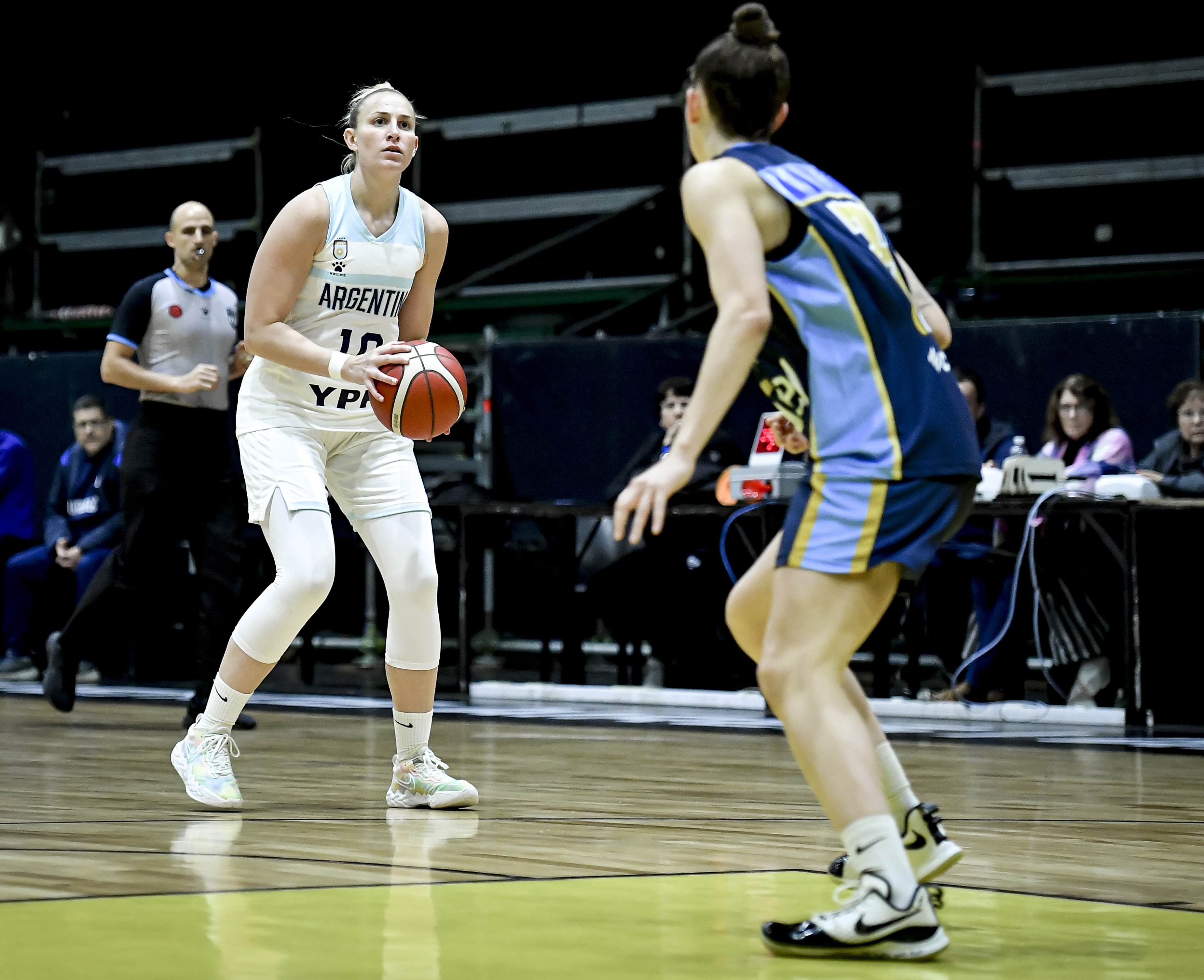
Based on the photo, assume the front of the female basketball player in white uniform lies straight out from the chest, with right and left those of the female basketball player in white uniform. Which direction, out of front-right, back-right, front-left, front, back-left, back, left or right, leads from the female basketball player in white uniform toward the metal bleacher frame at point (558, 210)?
back-left

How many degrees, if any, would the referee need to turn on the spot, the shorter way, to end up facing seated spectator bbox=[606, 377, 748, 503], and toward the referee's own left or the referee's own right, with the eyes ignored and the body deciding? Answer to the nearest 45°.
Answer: approximately 90° to the referee's own left

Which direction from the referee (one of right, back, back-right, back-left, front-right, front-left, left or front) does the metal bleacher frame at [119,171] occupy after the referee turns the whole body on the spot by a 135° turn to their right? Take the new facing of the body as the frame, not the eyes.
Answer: right

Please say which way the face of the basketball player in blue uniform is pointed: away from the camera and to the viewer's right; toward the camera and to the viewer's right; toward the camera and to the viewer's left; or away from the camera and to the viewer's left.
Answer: away from the camera and to the viewer's left

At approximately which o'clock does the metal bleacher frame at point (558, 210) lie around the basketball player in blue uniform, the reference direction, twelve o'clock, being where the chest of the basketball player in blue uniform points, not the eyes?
The metal bleacher frame is roughly at 1 o'clock from the basketball player in blue uniform.

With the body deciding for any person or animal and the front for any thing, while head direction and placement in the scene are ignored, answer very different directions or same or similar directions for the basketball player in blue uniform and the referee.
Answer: very different directions

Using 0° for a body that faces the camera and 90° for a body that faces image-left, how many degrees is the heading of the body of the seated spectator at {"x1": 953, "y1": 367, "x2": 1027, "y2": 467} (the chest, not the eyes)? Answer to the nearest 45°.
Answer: approximately 0°

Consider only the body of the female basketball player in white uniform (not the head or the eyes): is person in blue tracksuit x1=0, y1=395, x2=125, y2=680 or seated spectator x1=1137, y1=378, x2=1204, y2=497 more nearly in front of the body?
the seated spectator

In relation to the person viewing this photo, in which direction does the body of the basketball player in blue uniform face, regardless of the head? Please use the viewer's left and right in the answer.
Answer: facing away from the viewer and to the left of the viewer

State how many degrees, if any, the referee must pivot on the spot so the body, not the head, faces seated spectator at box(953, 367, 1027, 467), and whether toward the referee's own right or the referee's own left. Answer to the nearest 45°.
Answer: approximately 45° to the referee's own left

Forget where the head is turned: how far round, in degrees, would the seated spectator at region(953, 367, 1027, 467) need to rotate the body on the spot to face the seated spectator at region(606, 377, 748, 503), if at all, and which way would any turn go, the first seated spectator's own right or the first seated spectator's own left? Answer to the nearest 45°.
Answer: approximately 90° to the first seated spectator's own right

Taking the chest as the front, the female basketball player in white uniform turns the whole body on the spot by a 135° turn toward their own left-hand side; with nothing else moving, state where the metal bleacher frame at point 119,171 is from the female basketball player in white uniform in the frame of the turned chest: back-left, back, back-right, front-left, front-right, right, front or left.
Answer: front

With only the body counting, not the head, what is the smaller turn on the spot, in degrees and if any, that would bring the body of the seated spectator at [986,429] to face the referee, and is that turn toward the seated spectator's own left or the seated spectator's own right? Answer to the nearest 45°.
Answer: approximately 45° to the seated spectator's own right

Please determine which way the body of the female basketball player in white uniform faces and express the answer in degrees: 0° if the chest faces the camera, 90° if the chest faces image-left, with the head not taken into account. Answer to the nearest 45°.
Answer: approximately 315°

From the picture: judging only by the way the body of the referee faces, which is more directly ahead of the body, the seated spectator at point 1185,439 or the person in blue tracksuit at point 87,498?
the seated spectator

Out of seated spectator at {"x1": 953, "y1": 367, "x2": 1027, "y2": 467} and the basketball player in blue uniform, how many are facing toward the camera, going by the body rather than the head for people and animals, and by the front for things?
1

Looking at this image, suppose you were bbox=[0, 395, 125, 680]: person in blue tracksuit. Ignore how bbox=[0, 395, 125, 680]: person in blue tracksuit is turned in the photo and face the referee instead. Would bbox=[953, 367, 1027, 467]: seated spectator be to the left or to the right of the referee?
left
